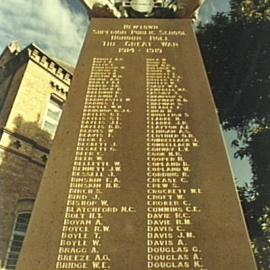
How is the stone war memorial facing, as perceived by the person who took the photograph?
facing the viewer

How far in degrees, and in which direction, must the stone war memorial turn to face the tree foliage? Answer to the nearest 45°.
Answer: approximately 135° to its left
